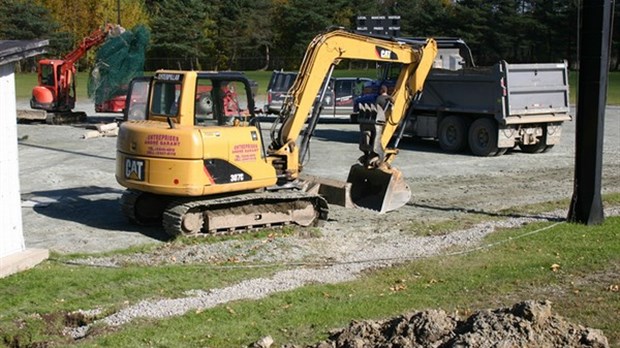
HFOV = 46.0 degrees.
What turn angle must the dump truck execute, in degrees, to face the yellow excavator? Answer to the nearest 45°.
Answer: approximately 90° to its left

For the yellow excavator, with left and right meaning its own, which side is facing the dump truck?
front

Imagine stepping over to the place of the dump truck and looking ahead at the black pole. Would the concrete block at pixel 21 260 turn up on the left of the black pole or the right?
right

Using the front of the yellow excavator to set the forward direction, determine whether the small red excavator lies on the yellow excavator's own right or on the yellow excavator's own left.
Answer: on the yellow excavator's own left

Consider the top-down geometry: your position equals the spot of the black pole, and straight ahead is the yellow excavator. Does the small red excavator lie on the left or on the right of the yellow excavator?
right

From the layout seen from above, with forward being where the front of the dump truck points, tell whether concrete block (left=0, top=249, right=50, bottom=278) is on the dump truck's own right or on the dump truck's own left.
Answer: on the dump truck's own left

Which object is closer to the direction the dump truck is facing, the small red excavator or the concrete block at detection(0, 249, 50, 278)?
the small red excavator

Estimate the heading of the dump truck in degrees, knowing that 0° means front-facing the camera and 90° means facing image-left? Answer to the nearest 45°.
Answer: approximately 135°

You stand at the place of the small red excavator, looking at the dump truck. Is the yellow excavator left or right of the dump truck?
right

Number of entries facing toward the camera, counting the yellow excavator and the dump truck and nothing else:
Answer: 0

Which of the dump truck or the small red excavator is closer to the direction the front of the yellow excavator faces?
the dump truck

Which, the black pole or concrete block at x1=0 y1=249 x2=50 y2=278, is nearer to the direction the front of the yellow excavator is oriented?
the black pole

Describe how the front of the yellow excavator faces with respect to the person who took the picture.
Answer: facing away from the viewer and to the right of the viewer

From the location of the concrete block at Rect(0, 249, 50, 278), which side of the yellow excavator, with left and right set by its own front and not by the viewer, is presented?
back
